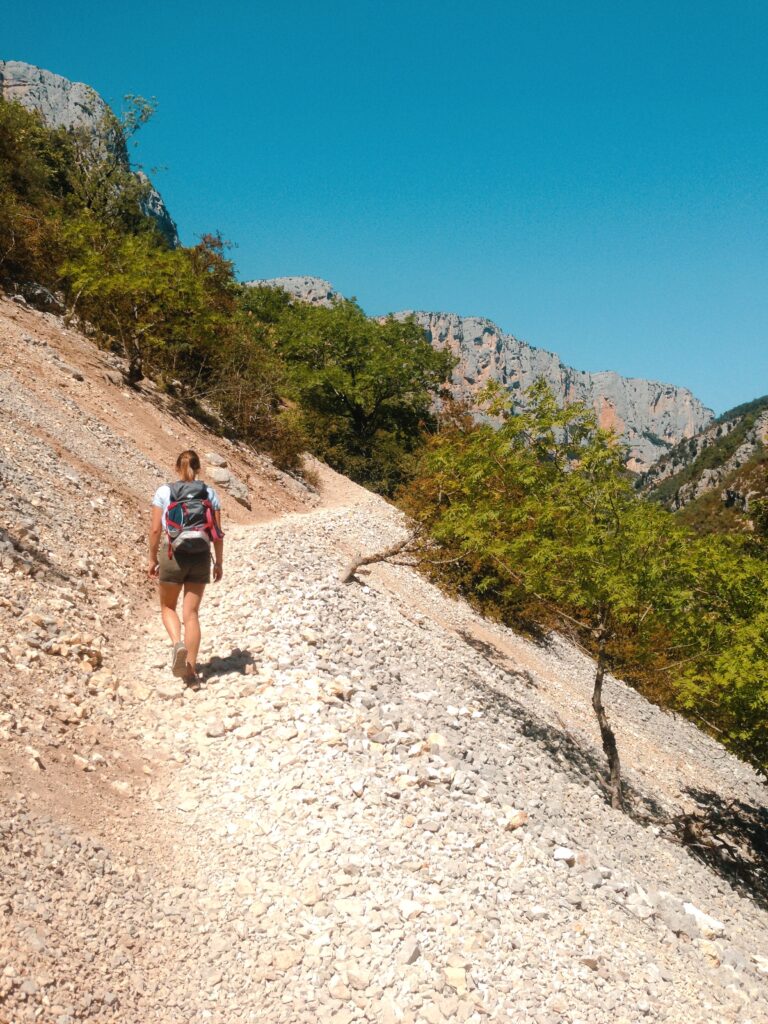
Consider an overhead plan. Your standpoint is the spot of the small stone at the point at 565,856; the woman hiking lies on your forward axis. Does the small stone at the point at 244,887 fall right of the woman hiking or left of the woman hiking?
left

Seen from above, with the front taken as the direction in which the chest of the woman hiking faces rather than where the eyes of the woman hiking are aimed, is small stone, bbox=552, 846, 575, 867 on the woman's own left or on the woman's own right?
on the woman's own right

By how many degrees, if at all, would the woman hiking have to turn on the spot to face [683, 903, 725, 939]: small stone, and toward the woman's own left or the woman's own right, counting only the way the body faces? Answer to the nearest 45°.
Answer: approximately 90° to the woman's own right

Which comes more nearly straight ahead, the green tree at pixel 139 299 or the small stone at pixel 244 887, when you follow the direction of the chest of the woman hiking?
the green tree

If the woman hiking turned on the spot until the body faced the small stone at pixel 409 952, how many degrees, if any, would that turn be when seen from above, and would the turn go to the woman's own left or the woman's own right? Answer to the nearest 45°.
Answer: approximately 135° to the woman's own right

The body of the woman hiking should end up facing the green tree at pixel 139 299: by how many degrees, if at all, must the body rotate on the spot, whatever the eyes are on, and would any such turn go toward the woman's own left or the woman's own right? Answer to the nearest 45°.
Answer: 0° — they already face it

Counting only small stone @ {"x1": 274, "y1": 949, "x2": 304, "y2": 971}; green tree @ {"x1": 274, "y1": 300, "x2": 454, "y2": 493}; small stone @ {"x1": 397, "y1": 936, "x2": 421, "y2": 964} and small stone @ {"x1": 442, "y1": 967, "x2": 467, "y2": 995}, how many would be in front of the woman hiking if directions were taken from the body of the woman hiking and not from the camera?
1

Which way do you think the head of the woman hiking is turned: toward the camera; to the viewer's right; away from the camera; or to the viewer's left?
away from the camera

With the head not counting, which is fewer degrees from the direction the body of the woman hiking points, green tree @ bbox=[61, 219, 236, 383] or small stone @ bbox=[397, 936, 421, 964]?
the green tree

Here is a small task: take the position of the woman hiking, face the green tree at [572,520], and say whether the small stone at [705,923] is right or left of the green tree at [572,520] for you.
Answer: right

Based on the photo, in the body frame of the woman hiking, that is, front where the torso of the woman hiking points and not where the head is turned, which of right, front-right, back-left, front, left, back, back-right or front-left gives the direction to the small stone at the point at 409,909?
back-right

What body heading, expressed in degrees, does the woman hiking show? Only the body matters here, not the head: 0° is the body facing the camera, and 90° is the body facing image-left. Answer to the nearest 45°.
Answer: approximately 180°

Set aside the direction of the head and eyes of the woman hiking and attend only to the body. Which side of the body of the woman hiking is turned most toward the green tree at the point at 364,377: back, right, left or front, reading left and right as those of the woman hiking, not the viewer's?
front
